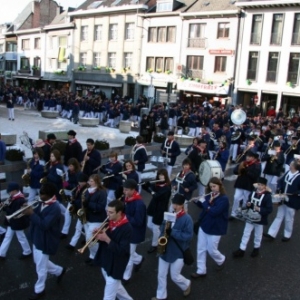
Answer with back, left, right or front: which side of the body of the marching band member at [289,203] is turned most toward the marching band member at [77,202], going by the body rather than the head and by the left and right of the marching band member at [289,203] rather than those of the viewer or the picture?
front

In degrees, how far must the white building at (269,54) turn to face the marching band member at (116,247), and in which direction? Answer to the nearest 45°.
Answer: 0° — it already faces them

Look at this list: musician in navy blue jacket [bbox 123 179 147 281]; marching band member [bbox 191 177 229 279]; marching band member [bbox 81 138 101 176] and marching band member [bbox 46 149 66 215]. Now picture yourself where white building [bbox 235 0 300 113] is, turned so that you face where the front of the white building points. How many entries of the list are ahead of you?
4

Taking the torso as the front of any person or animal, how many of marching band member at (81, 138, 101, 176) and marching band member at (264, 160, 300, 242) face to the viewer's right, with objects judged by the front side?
0

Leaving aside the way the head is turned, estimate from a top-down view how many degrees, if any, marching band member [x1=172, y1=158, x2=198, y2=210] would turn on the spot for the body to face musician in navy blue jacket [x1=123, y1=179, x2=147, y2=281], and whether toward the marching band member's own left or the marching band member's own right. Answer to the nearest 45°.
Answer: approximately 45° to the marching band member's own left

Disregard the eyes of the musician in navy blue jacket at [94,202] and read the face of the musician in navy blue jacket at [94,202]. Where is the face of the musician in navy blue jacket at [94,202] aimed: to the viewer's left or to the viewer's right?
to the viewer's left

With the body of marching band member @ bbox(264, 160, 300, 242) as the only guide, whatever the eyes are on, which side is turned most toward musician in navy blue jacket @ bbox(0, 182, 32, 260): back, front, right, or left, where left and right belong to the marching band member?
front

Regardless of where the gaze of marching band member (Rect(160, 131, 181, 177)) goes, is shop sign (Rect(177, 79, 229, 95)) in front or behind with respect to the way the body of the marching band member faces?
behind

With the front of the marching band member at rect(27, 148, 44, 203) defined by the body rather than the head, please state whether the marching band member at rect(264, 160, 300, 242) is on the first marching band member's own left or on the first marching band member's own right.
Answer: on the first marching band member's own left

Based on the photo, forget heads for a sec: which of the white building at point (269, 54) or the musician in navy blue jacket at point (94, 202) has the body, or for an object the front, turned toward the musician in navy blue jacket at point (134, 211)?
the white building

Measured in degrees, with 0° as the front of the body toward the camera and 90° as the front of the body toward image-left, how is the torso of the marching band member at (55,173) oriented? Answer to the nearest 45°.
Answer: approximately 45°

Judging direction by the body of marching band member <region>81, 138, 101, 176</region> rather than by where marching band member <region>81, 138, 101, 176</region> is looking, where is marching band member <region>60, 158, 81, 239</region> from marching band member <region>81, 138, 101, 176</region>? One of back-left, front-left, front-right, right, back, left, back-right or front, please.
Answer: front-left

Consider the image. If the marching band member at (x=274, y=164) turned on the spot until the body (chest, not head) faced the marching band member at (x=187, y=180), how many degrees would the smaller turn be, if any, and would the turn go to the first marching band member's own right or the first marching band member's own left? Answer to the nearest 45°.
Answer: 0° — they already face them
